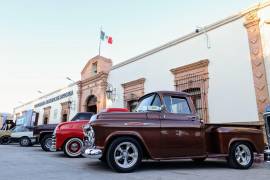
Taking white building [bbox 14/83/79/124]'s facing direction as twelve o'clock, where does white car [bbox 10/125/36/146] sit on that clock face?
The white car is roughly at 11 o'clock from the white building.

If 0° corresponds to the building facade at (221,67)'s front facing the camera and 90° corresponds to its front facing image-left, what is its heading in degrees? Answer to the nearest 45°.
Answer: approximately 45°

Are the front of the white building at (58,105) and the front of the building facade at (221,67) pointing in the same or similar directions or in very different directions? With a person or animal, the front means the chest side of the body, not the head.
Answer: same or similar directions

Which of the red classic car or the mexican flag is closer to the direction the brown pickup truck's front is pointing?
the red classic car

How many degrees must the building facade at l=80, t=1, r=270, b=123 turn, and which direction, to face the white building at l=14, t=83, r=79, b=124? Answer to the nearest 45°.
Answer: approximately 90° to its right

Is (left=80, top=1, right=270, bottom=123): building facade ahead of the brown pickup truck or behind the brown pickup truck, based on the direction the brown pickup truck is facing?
behind

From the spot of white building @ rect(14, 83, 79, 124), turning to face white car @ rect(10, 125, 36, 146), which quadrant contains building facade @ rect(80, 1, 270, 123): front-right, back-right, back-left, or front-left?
front-left

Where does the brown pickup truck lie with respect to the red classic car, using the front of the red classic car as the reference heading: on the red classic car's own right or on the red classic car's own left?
on the red classic car's own left

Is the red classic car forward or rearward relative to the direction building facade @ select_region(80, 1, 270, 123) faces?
forward

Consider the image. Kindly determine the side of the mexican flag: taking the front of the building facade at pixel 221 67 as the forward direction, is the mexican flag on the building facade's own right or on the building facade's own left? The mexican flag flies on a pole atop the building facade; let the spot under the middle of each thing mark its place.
on the building facade's own right

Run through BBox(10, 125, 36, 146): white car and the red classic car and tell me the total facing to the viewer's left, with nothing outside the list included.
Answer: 2

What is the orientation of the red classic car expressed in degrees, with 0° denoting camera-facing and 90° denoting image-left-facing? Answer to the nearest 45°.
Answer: approximately 90°

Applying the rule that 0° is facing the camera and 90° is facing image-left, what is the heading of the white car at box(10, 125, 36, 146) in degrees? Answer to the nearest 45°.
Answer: approximately 90°

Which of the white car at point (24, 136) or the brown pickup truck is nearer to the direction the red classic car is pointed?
the white car
